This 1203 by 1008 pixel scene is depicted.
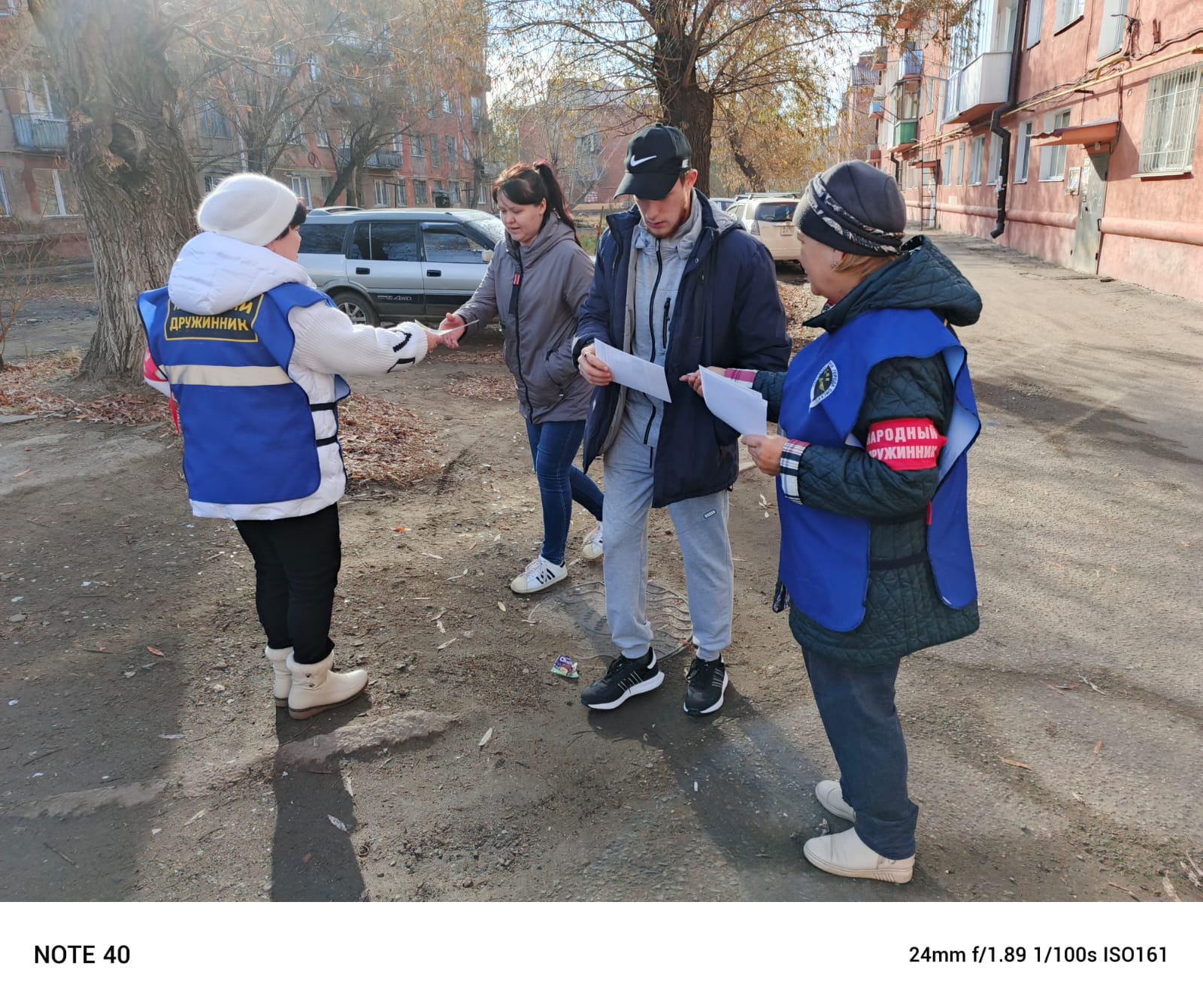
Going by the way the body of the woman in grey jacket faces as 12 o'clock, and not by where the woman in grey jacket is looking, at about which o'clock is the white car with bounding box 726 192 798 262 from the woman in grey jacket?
The white car is roughly at 5 o'clock from the woman in grey jacket.

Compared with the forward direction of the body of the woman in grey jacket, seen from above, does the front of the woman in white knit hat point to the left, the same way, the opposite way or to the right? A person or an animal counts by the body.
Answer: the opposite way

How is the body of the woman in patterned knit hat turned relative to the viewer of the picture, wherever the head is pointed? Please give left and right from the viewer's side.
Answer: facing to the left of the viewer

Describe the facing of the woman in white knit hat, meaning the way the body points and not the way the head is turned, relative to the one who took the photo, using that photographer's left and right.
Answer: facing away from the viewer and to the right of the viewer

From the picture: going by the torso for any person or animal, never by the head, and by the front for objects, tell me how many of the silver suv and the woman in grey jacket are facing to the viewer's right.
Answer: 1

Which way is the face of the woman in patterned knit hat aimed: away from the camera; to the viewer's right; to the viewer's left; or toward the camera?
to the viewer's left

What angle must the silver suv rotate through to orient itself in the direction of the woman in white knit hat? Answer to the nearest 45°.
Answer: approximately 90° to its right

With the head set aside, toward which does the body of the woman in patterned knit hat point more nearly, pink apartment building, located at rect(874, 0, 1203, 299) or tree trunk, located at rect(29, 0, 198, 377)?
the tree trunk

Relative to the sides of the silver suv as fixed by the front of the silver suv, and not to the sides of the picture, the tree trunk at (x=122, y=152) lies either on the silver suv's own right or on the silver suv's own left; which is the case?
on the silver suv's own right

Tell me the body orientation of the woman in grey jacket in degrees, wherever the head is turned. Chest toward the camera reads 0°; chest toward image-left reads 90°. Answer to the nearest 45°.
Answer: approximately 45°

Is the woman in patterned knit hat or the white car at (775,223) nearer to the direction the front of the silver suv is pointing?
the white car

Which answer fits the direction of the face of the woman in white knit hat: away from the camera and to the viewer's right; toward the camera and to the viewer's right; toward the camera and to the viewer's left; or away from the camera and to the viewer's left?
away from the camera and to the viewer's right

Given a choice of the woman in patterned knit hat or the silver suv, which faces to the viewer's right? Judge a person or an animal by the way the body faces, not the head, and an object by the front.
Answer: the silver suv

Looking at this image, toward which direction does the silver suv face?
to the viewer's right
